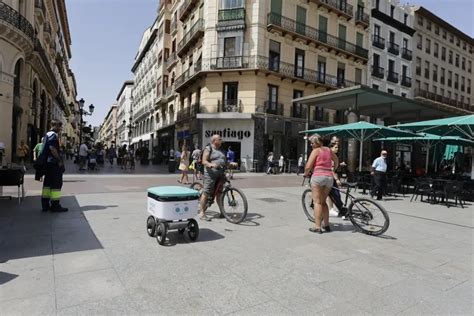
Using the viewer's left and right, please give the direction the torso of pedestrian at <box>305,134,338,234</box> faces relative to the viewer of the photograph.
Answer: facing away from the viewer and to the left of the viewer

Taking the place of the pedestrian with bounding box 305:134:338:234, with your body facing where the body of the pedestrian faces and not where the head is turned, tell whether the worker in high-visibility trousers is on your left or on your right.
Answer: on your left
